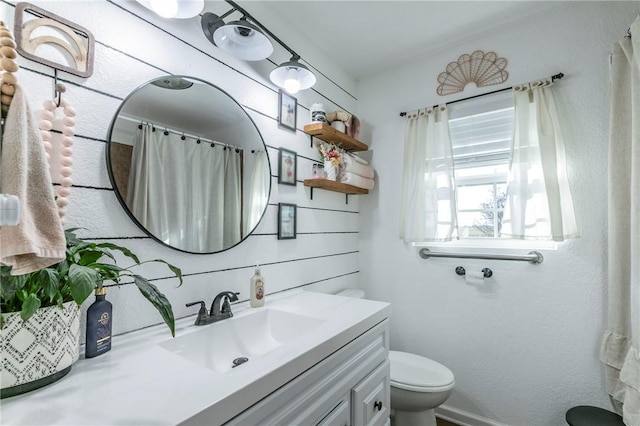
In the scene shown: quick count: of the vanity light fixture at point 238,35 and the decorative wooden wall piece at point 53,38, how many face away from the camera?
0

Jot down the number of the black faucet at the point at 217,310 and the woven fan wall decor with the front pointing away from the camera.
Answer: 0

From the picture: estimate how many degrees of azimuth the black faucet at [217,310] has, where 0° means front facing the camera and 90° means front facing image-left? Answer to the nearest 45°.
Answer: approximately 315°

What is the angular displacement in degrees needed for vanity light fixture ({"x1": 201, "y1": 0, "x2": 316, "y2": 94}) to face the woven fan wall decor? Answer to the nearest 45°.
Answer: approximately 45° to its left

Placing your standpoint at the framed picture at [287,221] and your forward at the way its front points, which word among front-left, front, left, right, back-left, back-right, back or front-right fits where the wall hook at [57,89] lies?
right

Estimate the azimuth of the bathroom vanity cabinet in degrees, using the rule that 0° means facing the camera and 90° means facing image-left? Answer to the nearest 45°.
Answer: approximately 315°

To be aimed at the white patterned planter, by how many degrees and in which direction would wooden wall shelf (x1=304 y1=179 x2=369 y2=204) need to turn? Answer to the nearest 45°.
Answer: approximately 90° to its right

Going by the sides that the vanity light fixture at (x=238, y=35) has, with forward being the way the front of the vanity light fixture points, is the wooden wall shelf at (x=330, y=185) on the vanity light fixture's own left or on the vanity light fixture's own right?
on the vanity light fixture's own left

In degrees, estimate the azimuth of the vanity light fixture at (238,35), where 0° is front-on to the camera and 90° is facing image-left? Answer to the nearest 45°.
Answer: approximately 315°

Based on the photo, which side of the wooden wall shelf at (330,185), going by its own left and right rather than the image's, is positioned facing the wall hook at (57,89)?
right
